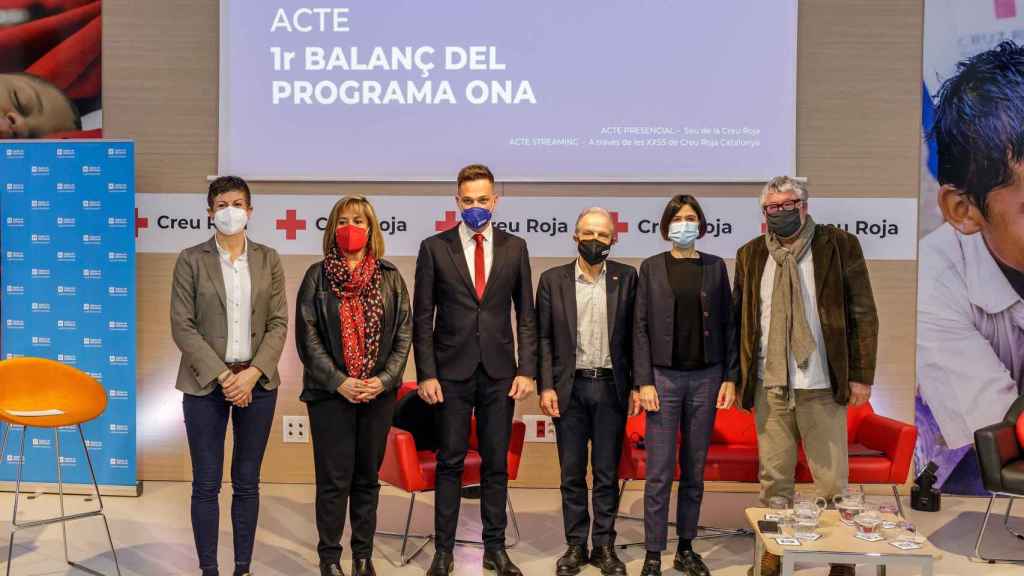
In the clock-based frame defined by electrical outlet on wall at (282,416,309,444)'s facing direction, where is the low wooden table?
The low wooden table is roughly at 11 o'clock from the electrical outlet on wall.

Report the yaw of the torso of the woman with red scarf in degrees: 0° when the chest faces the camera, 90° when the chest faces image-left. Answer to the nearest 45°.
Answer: approximately 0°

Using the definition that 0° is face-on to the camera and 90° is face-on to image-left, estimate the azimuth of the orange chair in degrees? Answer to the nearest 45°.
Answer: approximately 315°

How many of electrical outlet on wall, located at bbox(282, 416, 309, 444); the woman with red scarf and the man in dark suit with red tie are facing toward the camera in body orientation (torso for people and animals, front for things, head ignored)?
3

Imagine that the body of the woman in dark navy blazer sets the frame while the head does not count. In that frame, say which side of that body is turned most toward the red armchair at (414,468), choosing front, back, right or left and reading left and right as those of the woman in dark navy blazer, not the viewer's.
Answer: right

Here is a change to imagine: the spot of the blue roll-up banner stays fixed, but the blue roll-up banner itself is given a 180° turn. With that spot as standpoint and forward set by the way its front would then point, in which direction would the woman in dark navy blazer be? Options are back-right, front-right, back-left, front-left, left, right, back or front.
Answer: back-right

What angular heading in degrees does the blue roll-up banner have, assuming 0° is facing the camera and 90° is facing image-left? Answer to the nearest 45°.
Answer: approximately 0°
